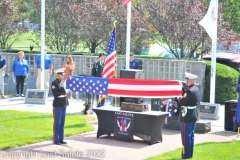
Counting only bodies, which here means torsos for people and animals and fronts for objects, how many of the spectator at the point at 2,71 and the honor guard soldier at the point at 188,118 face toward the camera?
1

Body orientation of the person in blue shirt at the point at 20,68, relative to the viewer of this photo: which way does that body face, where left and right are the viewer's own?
facing the viewer

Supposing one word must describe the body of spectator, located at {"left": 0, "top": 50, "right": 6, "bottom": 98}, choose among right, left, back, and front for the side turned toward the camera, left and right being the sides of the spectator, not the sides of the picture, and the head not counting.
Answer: front

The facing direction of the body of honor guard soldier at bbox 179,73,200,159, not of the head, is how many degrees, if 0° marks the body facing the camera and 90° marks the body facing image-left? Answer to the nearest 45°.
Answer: approximately 135°

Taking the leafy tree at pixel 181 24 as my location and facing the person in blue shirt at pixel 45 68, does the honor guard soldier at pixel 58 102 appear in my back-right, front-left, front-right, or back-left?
front-left

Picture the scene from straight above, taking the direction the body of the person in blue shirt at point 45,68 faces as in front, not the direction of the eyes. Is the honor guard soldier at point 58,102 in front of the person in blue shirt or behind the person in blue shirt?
in front

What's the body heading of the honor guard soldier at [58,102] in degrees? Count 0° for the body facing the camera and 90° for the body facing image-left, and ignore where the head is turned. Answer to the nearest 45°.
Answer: approximately 315°

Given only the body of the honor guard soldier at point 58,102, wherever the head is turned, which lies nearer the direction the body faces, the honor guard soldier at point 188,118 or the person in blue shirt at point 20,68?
the honor guard soldier

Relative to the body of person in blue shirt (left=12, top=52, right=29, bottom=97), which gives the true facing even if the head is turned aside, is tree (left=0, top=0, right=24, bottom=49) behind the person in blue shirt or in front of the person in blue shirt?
behind

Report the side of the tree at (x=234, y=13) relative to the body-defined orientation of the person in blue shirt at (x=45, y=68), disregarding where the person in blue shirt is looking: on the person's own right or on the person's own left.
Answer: on the person's own left

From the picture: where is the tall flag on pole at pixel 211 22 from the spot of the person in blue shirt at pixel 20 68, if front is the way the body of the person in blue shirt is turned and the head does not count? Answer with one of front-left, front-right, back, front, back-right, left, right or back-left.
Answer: front-left
